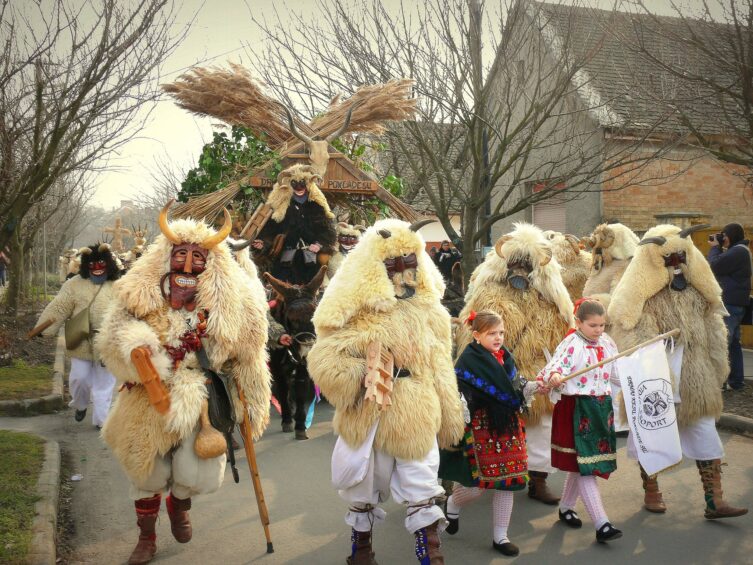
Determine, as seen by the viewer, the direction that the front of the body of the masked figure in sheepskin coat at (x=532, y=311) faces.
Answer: toward the camera

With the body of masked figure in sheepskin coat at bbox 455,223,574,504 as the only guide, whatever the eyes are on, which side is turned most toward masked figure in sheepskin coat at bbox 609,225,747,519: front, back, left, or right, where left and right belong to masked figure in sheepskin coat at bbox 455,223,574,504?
left

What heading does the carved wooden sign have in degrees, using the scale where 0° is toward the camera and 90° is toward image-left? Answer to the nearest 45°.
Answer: approximately 0°

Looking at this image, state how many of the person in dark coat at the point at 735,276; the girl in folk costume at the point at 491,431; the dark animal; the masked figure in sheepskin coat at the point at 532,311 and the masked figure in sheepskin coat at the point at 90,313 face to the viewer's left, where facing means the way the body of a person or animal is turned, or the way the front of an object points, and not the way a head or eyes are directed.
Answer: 1

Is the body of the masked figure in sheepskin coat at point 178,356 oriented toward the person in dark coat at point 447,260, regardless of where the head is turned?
no

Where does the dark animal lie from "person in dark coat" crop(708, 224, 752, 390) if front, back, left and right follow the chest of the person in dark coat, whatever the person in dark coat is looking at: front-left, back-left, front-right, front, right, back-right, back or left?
front-left

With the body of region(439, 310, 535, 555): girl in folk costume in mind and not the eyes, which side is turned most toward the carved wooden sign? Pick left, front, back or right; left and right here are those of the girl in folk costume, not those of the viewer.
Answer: back

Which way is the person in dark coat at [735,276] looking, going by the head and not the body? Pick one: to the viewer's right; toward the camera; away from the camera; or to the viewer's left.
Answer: to the viewer's left

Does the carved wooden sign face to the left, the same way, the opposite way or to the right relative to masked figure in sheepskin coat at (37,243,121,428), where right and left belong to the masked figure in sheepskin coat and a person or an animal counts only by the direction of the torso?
the same way

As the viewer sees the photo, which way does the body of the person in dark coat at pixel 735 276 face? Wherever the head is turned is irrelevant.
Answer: to the viewer's left

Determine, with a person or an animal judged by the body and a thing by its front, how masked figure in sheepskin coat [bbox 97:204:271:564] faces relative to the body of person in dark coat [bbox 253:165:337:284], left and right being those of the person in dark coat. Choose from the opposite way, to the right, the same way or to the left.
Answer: the same way

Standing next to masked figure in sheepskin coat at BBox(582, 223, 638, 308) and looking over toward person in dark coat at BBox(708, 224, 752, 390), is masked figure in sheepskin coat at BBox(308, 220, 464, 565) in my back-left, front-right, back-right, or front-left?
back-right

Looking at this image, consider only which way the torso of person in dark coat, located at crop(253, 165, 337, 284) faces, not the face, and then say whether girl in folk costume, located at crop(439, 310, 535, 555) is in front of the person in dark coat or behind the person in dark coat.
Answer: in front

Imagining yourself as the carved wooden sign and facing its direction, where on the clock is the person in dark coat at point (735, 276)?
The person in dark coat is roughly at 9 o'clock from the carved wooden sign.

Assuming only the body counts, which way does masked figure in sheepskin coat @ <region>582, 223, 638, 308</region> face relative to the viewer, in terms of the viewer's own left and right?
facing the viewer and to the left of the viewer

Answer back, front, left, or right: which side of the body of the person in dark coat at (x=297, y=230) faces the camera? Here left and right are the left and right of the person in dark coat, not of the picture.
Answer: front

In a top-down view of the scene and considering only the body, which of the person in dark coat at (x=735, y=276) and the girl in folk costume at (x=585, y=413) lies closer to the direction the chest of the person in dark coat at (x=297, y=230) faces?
the girl in folk costume

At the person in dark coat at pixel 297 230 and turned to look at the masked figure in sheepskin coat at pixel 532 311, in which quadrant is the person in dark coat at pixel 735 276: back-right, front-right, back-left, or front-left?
front-left
